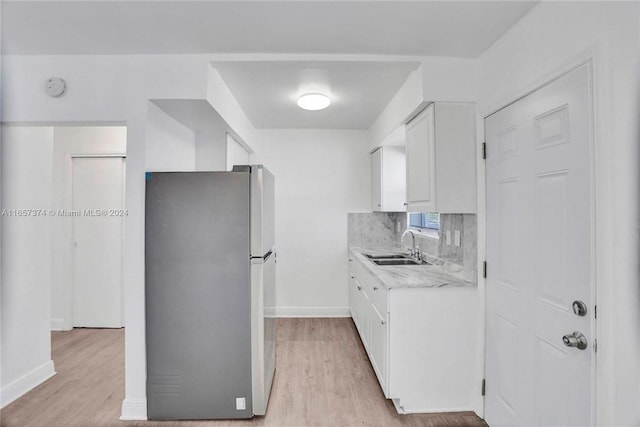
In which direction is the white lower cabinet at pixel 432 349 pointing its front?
to the viewer's left

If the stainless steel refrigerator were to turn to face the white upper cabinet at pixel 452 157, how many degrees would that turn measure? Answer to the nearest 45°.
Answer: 0° — it already faces it

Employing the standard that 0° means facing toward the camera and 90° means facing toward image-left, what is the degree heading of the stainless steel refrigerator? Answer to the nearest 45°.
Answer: approximately 270°

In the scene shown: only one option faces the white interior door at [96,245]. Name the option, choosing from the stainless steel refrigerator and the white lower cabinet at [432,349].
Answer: the white lower cabinet

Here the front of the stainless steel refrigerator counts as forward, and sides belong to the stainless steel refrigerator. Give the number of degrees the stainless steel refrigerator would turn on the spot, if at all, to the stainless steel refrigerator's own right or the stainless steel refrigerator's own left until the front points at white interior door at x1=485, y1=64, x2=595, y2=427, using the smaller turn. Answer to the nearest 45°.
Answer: approximately 45° to the stainless steel refrigerator's own right

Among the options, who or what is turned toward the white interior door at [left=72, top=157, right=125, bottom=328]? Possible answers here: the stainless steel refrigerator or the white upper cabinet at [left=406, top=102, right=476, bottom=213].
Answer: the white upper cabinet

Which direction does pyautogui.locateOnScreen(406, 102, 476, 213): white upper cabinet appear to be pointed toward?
to the viewer's left
